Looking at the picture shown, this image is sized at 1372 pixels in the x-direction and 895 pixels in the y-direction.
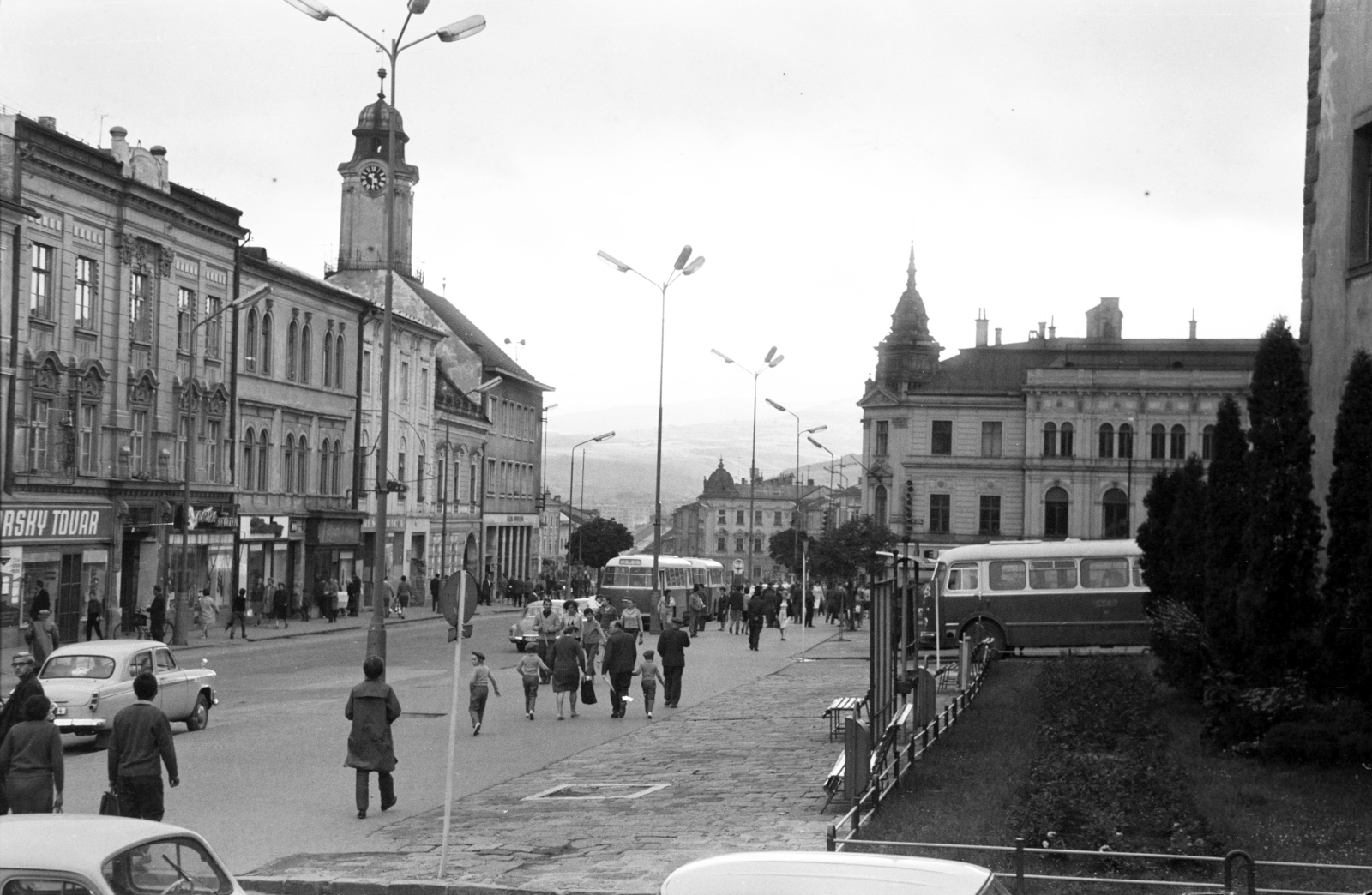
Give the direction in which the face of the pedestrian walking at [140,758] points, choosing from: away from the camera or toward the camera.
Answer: away from the camera

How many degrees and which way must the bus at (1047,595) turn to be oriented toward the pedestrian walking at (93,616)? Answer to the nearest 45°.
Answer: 0° — it already faces them

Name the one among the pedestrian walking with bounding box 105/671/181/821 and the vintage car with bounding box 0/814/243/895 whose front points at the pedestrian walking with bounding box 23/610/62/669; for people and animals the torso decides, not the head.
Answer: the pedestrian walking with bounding box 105/671/181/821

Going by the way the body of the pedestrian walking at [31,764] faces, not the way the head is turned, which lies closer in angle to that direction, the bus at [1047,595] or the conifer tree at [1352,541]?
the bus

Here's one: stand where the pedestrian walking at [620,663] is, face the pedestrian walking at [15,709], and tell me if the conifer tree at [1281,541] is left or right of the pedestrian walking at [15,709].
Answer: left

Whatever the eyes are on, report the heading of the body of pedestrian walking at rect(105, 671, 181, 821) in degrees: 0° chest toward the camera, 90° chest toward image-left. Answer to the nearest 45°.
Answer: approximately 180°

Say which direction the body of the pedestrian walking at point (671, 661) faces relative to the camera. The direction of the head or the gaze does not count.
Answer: away from the camera

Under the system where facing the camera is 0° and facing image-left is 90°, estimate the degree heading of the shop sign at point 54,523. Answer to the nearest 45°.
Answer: approximately 315°

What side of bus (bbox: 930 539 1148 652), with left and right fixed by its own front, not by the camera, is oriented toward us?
left

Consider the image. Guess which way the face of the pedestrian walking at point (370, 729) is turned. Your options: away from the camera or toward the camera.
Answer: away from the camera

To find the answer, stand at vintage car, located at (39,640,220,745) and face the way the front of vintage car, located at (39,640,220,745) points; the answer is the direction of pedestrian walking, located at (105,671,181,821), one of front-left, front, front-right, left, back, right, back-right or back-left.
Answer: back-right

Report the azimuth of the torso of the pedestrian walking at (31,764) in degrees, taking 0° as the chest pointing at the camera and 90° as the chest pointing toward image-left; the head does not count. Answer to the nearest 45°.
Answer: approximately 180°

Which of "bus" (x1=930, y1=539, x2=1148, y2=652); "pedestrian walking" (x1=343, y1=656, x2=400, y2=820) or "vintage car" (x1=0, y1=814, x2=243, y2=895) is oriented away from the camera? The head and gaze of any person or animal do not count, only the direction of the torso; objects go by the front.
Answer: the pedestrian walking

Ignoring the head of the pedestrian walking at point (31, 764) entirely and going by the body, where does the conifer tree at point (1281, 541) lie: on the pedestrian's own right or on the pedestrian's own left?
on the pedestrian's own right
